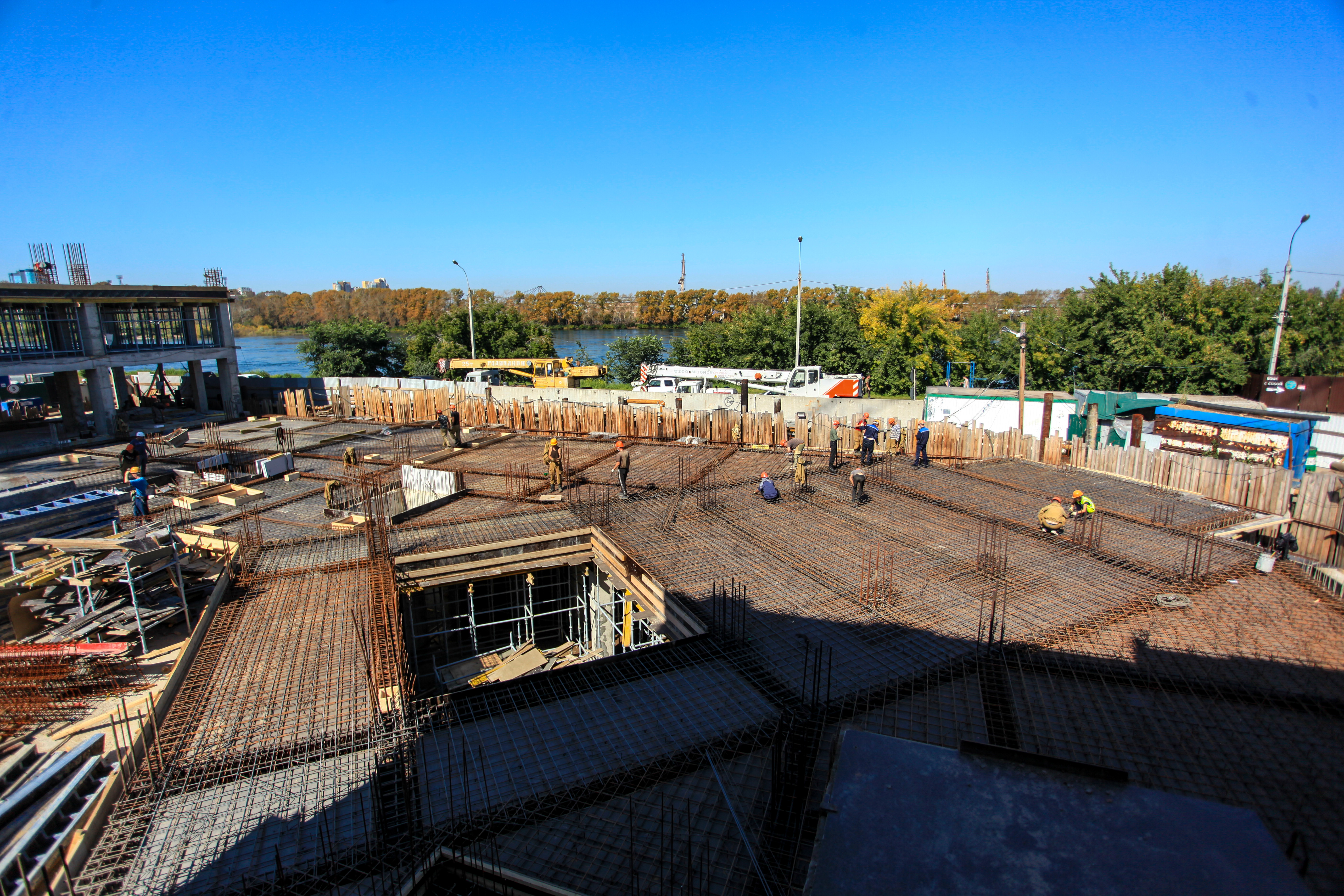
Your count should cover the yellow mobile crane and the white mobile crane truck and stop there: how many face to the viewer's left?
2

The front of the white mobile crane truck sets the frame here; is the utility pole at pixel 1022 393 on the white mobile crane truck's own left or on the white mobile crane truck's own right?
on the white mobile crane truck's own left

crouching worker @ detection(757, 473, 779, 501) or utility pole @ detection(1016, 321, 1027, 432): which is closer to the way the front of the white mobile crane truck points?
the crouching worker

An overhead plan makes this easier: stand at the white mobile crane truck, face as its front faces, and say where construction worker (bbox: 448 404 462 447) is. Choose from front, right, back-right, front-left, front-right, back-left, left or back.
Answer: front-left

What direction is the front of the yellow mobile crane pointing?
to the viewer's left

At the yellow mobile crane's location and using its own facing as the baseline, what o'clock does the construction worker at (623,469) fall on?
The construction worker is roughly at 9 o'clock from the yellow mobile crane.

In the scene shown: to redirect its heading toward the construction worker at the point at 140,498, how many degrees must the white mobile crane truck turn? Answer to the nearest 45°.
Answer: approximately 45° to its left

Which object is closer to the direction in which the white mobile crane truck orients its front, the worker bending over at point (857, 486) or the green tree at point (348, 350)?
the green tree

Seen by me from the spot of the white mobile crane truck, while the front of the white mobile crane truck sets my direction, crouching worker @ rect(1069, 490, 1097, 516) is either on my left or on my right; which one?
on my left

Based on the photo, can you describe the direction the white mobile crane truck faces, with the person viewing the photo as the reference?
facing to the left of the viewer

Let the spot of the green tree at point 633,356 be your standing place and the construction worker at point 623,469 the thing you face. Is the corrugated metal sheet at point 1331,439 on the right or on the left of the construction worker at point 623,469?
left

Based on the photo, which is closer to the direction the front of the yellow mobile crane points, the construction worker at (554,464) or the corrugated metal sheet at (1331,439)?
the construction worker

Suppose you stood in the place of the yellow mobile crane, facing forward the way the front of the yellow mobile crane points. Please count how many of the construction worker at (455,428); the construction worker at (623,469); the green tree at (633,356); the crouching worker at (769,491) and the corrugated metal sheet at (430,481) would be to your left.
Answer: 4

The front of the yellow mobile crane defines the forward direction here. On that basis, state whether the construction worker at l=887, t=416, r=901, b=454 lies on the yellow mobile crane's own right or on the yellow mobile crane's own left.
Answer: on the yellow mobile crane's own left
